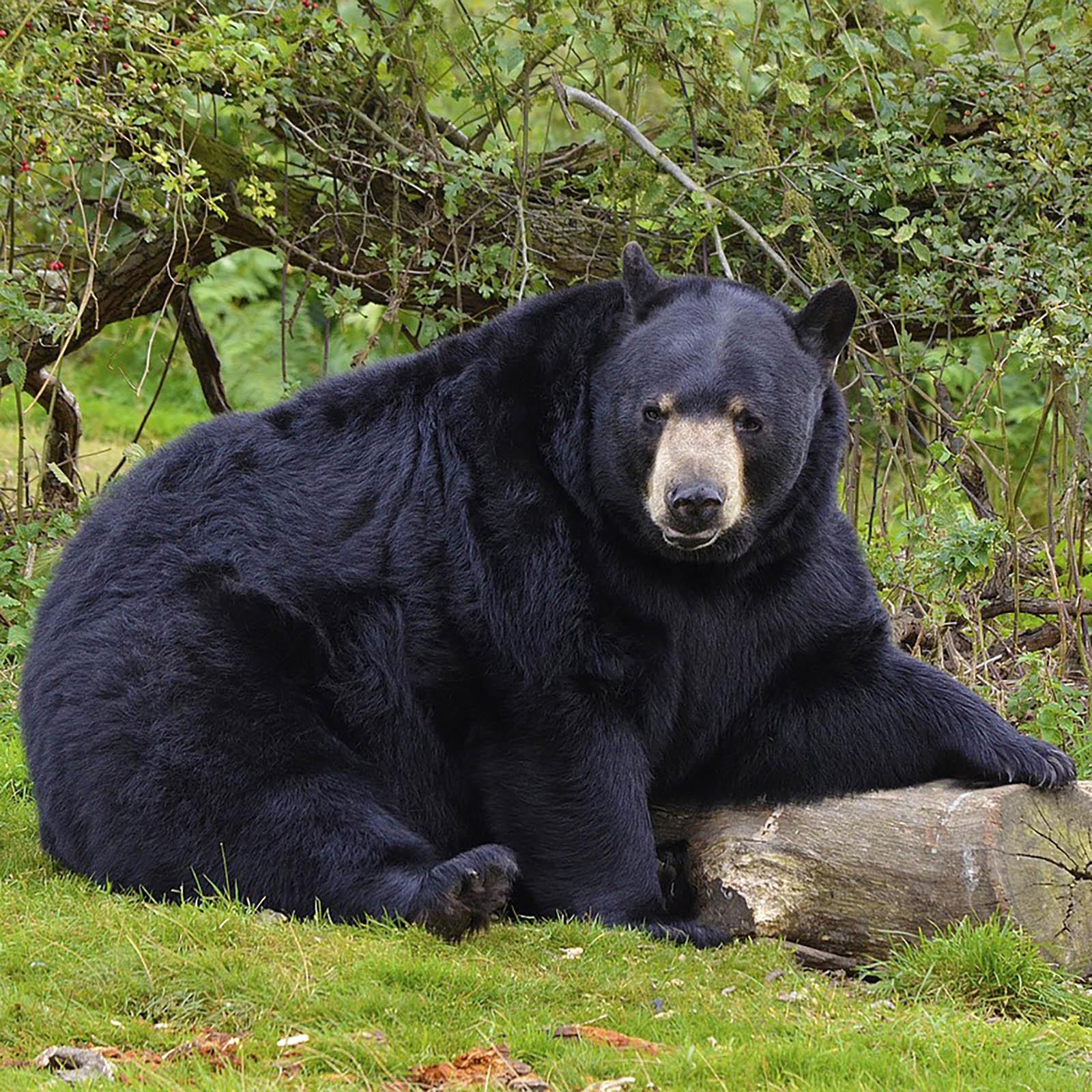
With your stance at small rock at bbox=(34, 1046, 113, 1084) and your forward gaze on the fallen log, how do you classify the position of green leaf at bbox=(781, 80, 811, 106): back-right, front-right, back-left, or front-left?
front-left

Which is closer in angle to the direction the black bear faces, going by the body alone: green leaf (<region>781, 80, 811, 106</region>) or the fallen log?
the fallen log

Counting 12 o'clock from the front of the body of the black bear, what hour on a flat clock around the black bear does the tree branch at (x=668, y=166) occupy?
The tree branch is roughly at 8 o'clock from the black bear.

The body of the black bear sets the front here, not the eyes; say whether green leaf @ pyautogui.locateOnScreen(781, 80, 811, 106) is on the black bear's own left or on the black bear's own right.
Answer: on the black bear's own left

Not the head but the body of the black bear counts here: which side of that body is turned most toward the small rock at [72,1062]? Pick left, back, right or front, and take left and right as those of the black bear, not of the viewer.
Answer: right

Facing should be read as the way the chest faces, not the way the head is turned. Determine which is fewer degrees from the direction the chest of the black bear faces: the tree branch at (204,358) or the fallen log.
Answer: the fallen log

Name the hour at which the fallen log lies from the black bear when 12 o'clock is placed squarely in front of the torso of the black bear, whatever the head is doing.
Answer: The fallen log is roughly at 11 o'clock from the black bear.

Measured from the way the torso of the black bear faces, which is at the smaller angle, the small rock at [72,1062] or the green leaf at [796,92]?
the small rock

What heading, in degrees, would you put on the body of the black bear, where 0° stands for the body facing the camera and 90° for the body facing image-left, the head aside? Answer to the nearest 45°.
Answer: approximately 315°

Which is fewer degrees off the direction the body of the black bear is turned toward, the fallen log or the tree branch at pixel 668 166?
the fallen log
